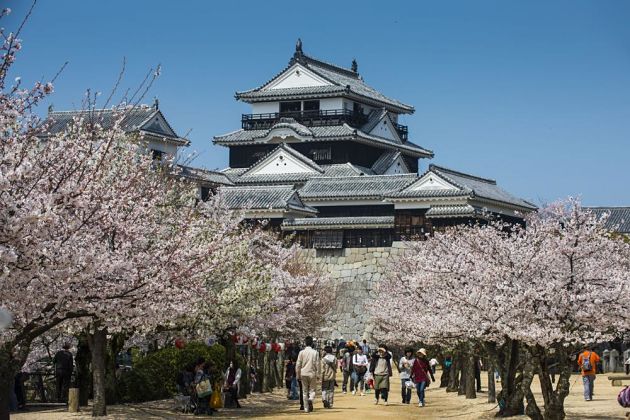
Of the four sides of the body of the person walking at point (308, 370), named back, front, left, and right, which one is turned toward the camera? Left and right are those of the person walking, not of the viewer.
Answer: back

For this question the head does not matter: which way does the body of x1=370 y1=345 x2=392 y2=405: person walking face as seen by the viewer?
toward the camera

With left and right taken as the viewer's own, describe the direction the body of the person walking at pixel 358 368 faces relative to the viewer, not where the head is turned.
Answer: facing the viewer

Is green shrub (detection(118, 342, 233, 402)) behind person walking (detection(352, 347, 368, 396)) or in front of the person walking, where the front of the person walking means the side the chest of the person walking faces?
in front

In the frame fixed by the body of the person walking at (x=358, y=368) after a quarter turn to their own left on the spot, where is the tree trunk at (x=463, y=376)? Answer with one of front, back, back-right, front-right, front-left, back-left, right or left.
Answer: front

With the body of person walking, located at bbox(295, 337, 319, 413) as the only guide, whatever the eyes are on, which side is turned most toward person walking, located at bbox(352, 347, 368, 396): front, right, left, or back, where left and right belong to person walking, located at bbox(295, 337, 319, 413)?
front
